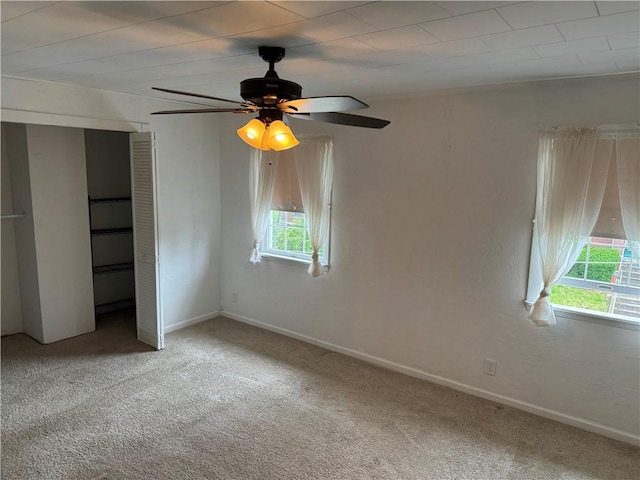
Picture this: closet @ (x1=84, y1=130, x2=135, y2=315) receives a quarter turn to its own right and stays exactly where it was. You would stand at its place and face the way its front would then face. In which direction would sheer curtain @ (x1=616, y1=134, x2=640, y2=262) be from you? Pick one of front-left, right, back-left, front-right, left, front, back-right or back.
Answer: left

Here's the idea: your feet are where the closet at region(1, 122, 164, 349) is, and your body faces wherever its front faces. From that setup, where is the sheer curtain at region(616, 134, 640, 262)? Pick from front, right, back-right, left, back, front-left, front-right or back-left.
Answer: front

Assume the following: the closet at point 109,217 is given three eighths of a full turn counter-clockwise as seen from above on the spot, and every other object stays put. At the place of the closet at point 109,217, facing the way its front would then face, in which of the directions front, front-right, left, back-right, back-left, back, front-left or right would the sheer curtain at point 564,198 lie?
back-right

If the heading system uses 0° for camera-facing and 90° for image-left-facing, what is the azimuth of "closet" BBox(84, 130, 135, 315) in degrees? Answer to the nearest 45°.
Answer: approximately 315°

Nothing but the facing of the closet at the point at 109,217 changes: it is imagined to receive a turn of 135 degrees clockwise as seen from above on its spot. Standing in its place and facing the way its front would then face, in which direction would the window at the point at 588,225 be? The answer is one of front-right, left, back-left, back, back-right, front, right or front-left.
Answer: back-left

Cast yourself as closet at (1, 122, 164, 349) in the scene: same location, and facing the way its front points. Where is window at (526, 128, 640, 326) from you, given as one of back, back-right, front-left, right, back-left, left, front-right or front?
front

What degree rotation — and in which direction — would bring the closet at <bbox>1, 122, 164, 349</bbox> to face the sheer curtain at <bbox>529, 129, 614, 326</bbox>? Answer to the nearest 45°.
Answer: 0° — it already faces it
